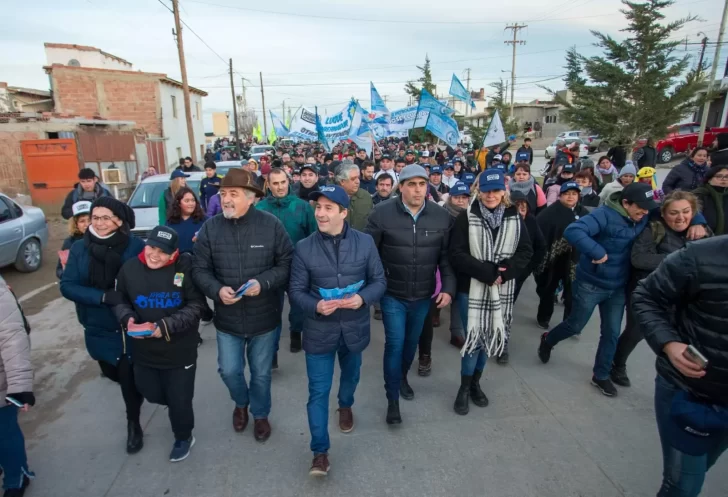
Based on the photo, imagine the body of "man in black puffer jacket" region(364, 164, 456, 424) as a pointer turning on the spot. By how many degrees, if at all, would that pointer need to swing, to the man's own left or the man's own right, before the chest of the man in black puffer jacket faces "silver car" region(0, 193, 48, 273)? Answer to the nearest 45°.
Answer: approximately 135° to the man's own right

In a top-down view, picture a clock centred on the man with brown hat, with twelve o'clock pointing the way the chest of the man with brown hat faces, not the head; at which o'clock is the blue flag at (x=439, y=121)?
The blue flag is roughly at 7 o'clock from the man with brown hat.

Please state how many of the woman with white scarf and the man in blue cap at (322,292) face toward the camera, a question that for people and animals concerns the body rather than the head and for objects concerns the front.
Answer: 2

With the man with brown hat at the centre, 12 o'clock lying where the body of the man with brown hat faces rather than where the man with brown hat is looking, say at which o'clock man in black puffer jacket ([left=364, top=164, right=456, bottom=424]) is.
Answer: The man in black puffer jacket is roughly at 9 o'clock from the man with brown hat.

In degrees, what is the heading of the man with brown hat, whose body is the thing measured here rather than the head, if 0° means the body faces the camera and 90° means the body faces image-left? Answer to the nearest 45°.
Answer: approximately 0°

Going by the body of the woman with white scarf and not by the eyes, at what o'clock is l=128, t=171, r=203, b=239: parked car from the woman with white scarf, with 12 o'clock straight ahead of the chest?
The parked car is roughly at 4 o'clock from the woman with white scarf.

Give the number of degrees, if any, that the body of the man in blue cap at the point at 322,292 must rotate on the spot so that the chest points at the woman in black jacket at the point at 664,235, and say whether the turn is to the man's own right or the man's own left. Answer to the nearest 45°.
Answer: approximately 90° to the man's own left

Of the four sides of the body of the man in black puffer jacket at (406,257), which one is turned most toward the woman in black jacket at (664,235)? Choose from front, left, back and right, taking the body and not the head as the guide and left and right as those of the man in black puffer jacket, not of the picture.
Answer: left
